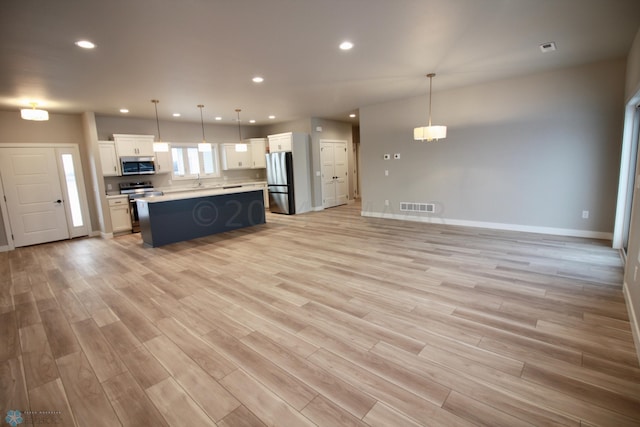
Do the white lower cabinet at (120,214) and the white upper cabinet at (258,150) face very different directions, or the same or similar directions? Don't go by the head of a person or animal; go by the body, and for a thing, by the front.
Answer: same or similar directions

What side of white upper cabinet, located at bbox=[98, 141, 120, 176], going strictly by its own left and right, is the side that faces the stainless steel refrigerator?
left

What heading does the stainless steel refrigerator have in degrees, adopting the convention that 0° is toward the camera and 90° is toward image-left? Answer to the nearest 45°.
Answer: approximately 45°

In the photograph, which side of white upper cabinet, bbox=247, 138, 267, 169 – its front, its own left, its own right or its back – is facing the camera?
front

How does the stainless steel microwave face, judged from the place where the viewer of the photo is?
facing the viewer

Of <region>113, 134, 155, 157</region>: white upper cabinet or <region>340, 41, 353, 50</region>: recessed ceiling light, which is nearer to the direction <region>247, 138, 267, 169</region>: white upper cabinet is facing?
the recessed ceiling light

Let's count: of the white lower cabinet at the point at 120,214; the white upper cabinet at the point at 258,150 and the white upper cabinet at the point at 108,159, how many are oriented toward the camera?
3

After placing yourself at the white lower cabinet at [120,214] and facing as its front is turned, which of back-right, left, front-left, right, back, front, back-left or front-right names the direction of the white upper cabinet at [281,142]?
left

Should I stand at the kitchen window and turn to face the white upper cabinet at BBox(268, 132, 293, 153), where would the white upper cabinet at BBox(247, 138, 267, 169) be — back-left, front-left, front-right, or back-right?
front-left

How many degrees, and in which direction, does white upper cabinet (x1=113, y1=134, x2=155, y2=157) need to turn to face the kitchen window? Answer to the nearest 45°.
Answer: approximately 135° to its left

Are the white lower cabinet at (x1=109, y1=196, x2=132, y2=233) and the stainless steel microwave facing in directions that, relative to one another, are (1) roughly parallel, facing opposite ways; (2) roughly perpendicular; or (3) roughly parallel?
roughly parallel

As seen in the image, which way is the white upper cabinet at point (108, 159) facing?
toward the camera
